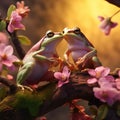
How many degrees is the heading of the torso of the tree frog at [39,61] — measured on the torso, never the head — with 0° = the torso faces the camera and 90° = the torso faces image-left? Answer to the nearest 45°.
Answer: approximately 270°

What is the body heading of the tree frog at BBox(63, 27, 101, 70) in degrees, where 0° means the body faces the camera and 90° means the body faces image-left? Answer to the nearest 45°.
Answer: approximately 45°

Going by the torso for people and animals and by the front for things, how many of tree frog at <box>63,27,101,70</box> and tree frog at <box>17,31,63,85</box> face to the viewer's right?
1
